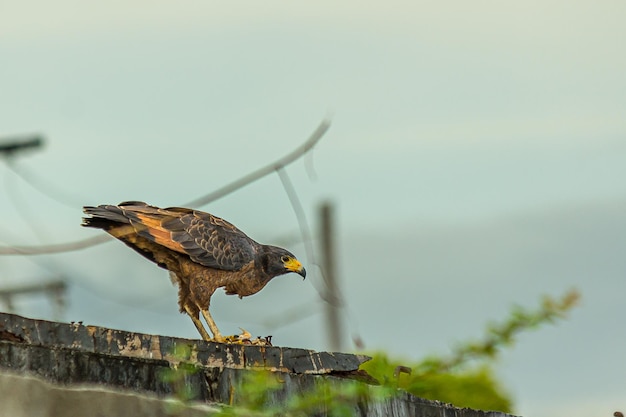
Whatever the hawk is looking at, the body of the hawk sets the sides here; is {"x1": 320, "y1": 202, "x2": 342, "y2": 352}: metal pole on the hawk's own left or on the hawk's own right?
on the hawk's own left

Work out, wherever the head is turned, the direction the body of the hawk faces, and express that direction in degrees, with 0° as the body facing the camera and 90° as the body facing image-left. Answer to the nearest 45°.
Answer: approximately 270°
